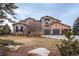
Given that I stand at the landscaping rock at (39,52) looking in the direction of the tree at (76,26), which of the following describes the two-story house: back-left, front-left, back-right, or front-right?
front-left

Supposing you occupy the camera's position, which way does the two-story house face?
facing the viewer
